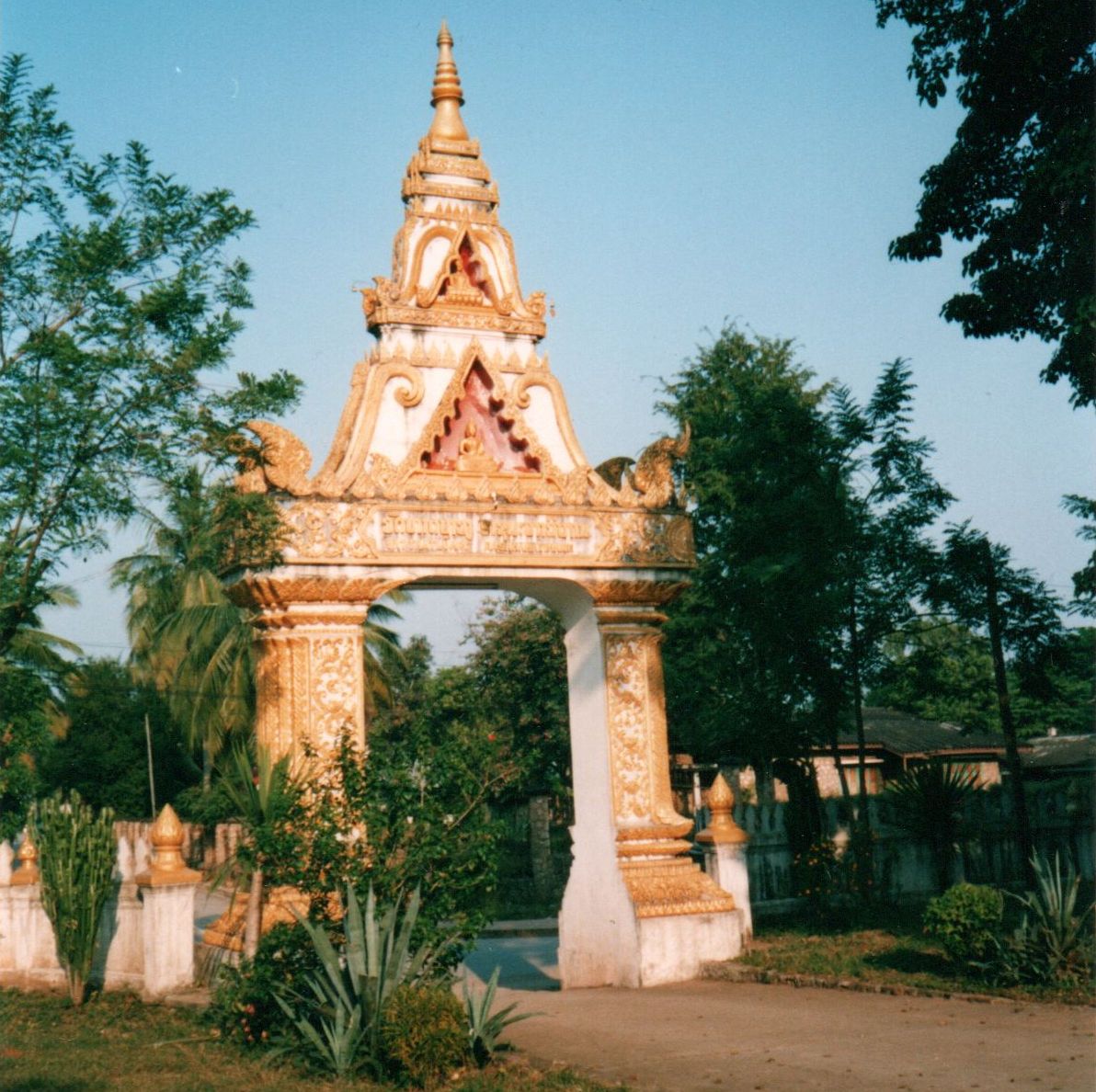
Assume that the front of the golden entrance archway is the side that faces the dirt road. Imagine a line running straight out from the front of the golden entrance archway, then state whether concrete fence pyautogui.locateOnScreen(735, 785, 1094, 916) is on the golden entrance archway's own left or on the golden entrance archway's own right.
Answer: on the golden entrance archway's own left

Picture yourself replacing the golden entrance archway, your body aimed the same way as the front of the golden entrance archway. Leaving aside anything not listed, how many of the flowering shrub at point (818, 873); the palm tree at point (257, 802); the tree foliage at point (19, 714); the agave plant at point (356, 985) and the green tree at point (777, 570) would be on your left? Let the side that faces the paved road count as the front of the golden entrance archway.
2

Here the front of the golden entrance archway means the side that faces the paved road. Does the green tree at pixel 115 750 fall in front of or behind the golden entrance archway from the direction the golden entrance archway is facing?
behind

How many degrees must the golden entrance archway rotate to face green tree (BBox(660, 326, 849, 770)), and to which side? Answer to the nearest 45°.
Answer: approximately 90° to its left

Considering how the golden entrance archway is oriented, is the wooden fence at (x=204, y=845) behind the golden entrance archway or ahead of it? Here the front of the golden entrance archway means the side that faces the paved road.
behind

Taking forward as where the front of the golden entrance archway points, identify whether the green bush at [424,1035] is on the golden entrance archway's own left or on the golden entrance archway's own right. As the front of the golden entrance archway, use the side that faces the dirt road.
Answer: on the golden entrance archway's own right

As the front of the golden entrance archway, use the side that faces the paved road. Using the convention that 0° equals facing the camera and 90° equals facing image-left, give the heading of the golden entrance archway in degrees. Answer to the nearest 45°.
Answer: approximately 315°

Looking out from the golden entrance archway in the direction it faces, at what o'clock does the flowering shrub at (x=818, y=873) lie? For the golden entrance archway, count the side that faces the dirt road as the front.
The flowering shrub is roughly at 9 o'clock from the golden entrance archway.
